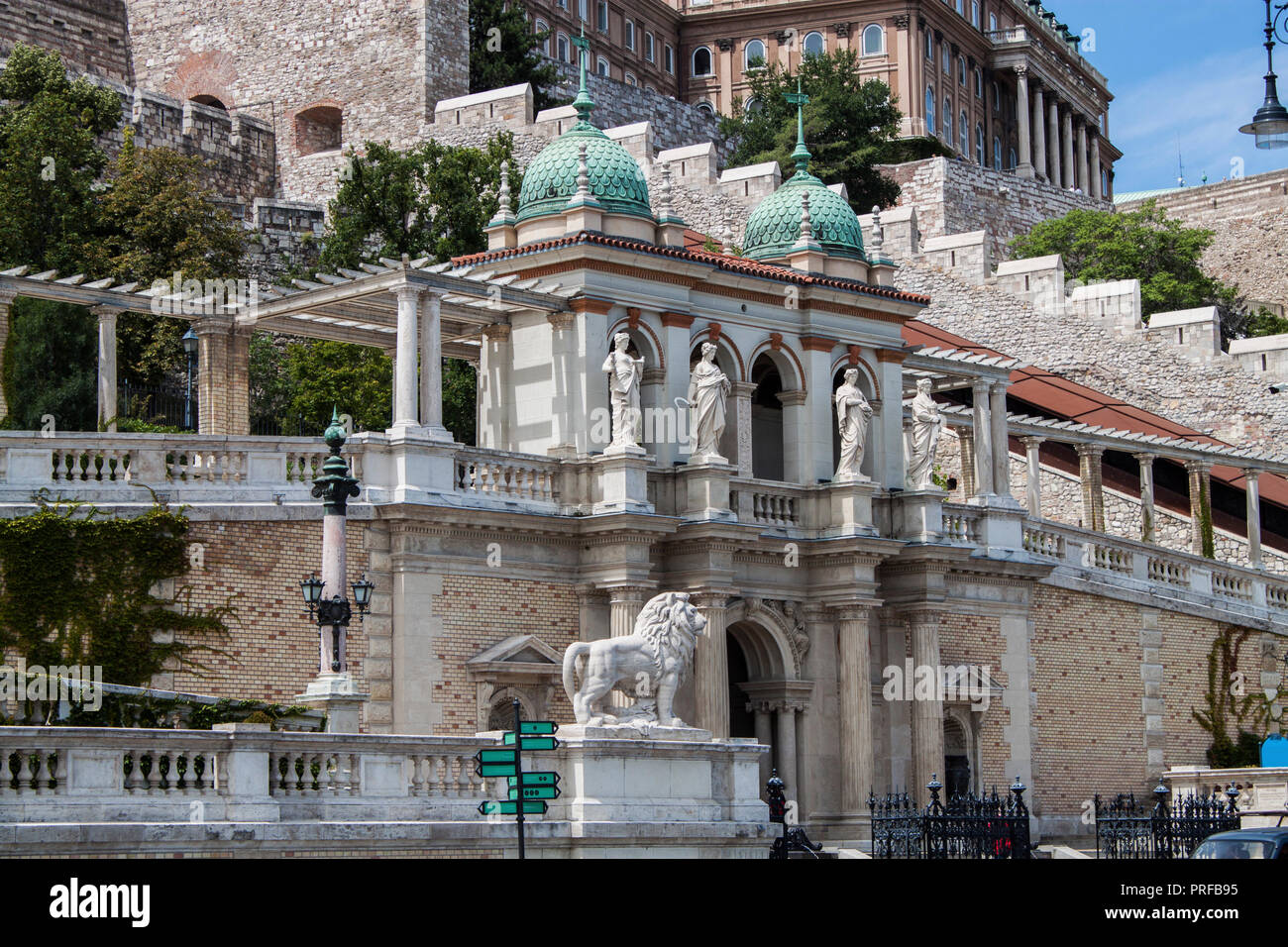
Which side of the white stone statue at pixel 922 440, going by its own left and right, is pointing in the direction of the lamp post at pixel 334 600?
right

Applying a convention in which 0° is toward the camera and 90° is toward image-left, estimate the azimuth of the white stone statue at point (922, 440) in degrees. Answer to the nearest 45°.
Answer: approximately 315°

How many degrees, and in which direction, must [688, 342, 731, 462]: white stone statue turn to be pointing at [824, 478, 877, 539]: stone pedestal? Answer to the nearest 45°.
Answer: approximately 90° to its left

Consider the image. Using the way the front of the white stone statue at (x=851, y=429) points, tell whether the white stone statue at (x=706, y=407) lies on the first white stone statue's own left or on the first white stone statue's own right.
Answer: on the first white stone statue's own right

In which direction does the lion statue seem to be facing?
to the viewer's right

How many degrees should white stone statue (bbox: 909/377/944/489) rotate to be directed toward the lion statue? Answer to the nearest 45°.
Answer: approximately 45° to its right

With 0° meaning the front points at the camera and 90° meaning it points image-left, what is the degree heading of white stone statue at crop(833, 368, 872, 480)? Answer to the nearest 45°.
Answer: approximately 315°

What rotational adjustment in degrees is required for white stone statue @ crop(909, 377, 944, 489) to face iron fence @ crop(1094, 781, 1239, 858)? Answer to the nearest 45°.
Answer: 0° — it already faces it

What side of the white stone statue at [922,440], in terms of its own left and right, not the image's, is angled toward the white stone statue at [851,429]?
right
